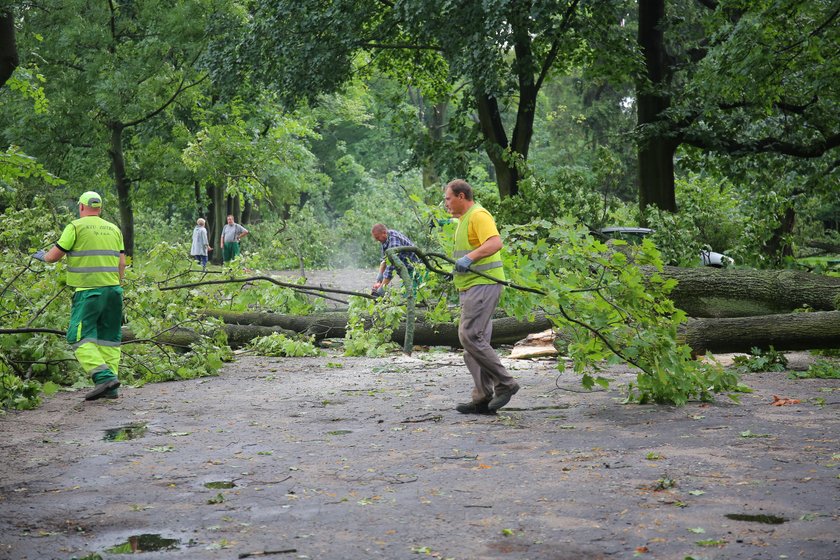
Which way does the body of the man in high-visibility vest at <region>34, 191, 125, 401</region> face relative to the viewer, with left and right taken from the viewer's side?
facing away from the viewer and to the left of the viewer

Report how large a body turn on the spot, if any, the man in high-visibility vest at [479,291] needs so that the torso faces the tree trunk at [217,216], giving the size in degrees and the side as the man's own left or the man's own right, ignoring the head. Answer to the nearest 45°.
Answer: approximately 90° to the man's own right

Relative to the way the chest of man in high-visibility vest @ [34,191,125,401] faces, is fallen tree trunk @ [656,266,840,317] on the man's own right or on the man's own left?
on the man's own right

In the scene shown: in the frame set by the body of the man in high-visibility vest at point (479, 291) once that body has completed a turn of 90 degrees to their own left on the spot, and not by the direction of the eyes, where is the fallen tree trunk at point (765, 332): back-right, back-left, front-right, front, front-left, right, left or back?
back-left

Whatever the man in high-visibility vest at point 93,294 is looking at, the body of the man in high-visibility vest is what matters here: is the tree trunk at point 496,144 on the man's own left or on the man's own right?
on the man's own right

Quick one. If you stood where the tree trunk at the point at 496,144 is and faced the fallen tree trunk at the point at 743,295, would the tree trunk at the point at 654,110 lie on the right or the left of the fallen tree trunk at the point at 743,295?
left

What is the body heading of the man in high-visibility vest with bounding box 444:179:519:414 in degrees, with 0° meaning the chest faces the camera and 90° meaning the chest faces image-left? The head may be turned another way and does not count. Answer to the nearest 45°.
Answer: approximately 90°

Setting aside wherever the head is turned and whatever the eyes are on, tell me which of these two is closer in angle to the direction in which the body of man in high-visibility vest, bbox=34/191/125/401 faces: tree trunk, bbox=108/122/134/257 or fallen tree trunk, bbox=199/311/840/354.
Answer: the tree trunk
